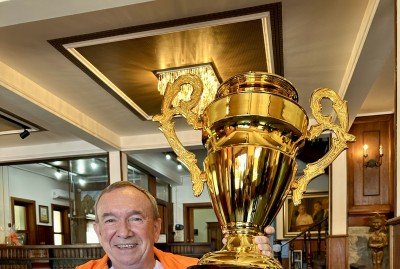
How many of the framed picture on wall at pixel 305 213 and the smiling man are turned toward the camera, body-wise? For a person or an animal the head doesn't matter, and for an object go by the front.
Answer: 2

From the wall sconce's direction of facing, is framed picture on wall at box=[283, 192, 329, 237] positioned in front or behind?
behind

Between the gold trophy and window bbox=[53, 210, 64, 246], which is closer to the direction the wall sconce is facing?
the gold trophy

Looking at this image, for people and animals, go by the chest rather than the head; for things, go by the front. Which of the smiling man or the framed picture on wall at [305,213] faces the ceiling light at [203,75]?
the framed picture on wall

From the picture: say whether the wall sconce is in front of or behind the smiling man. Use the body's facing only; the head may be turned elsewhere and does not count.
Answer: behind
